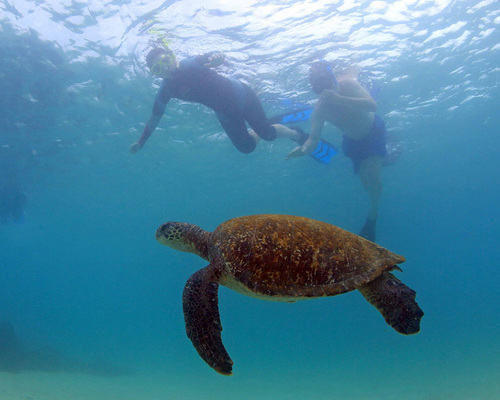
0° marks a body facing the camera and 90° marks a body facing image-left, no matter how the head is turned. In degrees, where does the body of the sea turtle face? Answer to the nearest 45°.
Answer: approximately 90°
